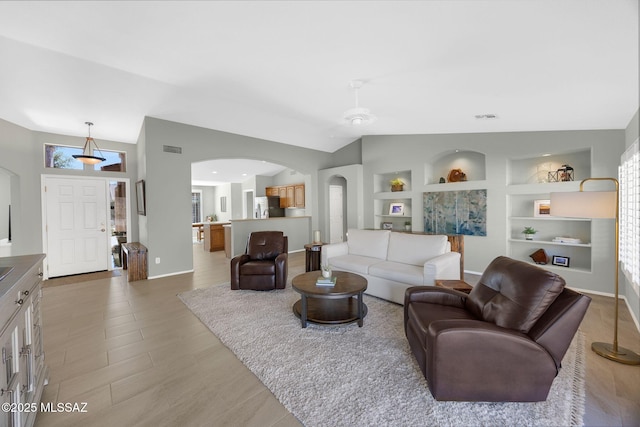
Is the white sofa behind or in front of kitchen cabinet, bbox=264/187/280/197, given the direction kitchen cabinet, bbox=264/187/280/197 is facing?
in front

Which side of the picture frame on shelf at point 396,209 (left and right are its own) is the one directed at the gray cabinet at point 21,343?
front

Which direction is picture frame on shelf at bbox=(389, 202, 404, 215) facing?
toward the camera

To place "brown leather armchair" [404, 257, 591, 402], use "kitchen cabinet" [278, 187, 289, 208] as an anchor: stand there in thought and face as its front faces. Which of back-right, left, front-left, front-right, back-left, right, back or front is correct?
front

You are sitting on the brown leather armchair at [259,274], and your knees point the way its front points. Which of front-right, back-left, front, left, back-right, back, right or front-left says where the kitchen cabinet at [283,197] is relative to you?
back

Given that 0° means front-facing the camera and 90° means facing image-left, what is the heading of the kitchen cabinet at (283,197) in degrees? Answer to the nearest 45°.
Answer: approximately 0°

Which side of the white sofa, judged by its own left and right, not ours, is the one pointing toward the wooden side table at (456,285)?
left

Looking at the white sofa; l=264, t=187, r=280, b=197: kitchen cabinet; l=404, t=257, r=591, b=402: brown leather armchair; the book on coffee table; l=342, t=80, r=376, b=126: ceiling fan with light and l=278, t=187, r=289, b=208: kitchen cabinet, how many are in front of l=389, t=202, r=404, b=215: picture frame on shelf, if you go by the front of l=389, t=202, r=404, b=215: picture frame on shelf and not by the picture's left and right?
4

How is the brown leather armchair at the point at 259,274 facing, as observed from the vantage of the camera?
facing the viewer

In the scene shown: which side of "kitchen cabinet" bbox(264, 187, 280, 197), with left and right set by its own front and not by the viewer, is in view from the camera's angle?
front

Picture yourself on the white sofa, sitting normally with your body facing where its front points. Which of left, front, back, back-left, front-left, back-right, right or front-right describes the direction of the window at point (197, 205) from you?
right

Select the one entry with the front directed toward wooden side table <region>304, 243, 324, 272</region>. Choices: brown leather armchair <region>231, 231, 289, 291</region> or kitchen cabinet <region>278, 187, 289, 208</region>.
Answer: the kitchen cabinet

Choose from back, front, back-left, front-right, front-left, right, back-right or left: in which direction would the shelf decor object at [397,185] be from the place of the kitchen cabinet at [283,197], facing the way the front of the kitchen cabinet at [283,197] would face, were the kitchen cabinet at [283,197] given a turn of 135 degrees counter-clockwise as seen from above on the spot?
right

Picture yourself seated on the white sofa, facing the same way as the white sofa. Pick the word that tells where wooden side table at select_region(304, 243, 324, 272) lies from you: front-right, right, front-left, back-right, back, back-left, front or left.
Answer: right

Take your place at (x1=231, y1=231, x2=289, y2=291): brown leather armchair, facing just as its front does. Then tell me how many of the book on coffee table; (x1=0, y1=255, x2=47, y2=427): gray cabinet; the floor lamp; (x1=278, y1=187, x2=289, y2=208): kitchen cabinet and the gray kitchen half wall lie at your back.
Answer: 2

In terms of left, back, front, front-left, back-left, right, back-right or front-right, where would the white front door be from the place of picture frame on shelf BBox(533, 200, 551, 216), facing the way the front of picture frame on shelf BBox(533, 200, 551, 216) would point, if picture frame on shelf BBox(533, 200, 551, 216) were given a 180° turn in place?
back-left

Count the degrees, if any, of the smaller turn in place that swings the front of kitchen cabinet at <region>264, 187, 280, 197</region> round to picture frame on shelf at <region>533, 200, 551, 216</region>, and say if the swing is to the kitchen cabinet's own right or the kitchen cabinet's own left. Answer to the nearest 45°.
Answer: approximately 45° to the kitchen cabinet's own left
